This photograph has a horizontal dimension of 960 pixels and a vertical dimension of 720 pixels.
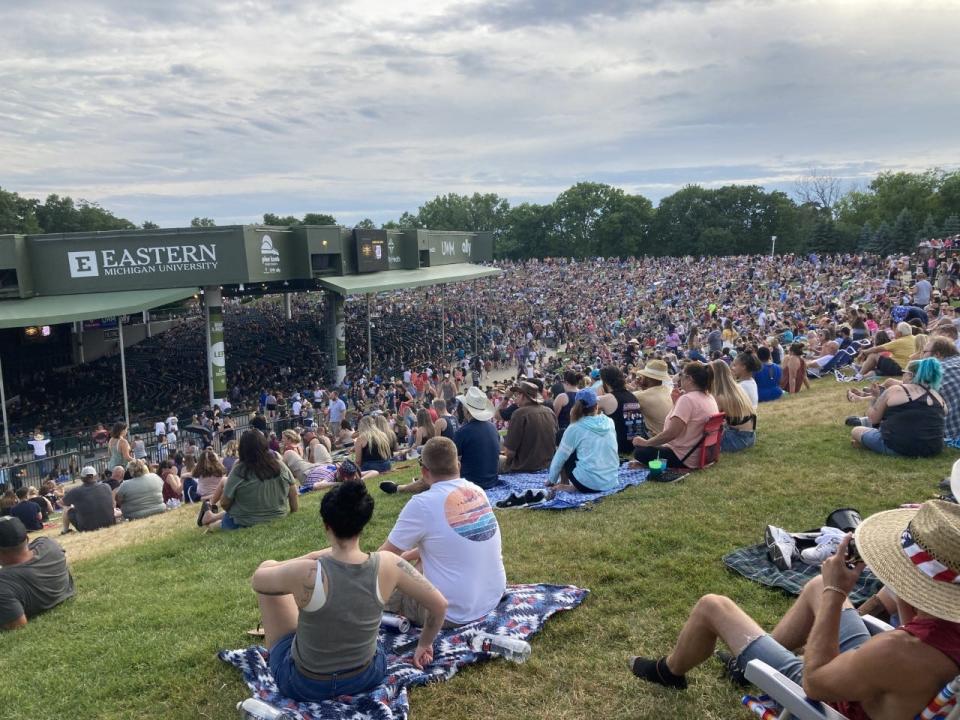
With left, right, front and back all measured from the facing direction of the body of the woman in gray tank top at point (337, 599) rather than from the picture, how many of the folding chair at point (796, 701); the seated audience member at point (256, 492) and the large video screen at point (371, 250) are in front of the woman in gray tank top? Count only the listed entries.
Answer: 2

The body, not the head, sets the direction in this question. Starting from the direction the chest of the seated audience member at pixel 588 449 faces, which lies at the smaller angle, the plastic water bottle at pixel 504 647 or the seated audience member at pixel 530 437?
the seated audience member

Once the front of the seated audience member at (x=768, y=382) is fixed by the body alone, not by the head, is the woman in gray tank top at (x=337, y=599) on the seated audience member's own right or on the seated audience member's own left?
on the seated audience member's own left

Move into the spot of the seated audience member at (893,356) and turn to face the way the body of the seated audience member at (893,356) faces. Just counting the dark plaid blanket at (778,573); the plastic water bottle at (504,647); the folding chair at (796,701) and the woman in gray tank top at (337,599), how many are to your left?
4

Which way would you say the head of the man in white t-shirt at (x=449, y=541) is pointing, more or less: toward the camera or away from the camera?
away from the camera

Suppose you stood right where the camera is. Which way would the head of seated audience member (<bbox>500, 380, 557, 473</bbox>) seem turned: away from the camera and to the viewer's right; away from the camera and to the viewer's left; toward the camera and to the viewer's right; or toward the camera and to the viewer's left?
away from the camera and to the viewer's left

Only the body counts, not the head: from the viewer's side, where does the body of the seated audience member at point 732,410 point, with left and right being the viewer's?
facing away from the viewer and to the left of the viewer

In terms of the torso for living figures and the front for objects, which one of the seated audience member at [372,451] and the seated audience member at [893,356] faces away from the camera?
the seated audience member at [372,451]

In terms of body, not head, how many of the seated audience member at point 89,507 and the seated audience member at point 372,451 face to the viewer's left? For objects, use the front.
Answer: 0

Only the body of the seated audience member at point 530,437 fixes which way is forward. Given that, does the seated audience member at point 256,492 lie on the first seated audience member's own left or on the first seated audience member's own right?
on the first seated audience member's own left

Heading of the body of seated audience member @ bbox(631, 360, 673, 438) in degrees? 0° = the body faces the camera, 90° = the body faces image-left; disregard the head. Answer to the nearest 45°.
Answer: approximately 135°

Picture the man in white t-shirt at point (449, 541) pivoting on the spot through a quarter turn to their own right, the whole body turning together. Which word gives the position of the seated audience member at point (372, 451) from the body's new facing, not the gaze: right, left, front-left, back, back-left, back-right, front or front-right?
front-left

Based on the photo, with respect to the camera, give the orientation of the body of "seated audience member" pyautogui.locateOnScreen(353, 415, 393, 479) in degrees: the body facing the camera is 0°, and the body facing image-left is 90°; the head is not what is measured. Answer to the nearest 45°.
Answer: approximately 180°

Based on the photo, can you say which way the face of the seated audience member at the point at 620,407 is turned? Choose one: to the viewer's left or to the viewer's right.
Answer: to the viewer's left

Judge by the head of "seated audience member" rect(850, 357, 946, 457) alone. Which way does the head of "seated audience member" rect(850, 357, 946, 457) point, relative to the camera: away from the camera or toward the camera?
away from the camera

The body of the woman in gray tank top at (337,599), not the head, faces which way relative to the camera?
away from the camera

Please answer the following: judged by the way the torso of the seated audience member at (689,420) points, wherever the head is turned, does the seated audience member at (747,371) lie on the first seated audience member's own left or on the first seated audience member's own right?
on the first seated audience member's own right
